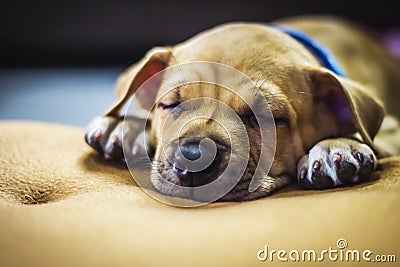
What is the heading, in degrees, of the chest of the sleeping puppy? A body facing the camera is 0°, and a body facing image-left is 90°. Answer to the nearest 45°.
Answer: approximately 45°
